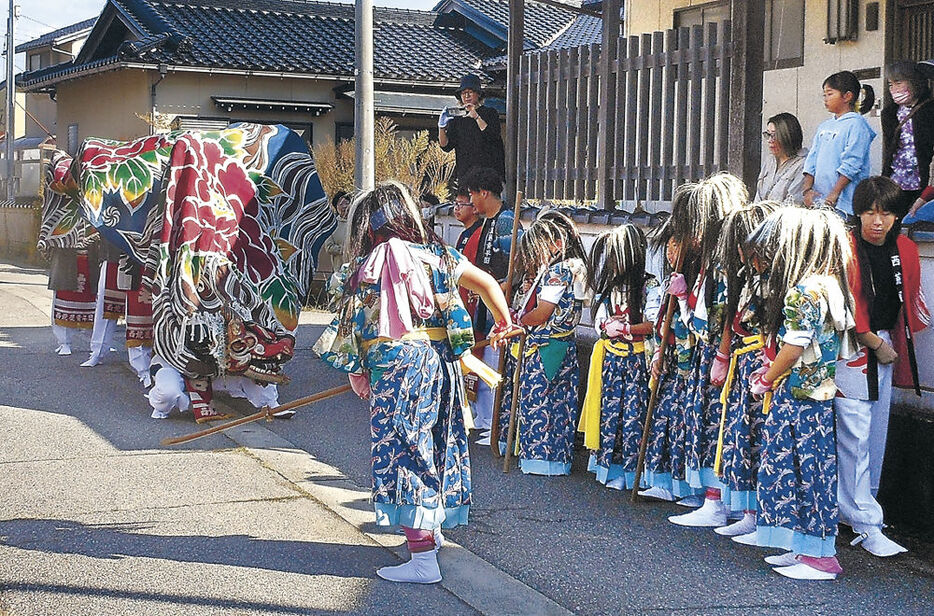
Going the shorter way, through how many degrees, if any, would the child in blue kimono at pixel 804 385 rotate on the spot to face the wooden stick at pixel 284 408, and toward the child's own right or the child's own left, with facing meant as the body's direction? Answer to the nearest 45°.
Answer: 0° — they already face it

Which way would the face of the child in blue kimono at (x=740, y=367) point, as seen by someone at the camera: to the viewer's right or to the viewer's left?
to the viewer's left

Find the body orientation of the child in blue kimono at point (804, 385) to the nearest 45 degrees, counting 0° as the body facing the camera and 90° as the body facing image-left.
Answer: approximately 90°

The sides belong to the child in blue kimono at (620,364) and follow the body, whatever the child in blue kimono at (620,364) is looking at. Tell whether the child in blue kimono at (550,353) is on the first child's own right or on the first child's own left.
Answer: on the first child's own right
